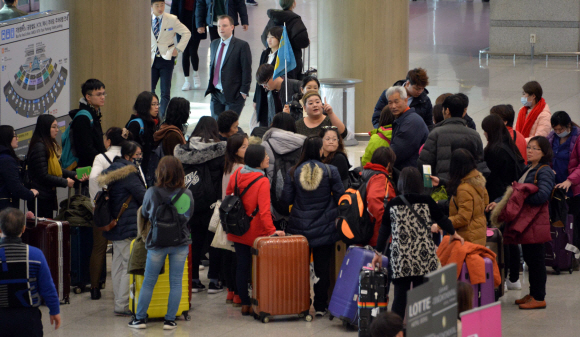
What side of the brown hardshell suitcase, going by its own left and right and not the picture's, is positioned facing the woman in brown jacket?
left

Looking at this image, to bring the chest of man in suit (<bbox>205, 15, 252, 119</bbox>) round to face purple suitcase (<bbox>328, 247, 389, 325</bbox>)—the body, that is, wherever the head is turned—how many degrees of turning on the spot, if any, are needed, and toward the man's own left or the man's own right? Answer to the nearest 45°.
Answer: approximately 45° to the man's own left

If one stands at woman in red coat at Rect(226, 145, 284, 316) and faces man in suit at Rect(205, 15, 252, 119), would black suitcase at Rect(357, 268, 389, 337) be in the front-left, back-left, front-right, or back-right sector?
back-right

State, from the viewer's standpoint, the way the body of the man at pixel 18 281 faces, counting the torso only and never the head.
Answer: away from the camera

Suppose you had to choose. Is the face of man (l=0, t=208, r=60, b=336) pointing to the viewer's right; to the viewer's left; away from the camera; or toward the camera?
away from the camera

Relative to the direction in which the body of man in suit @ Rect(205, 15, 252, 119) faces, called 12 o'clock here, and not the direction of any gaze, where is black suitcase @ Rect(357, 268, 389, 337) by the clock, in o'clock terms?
The black suitcase is roughly at 10 o'clock from the man in suit.

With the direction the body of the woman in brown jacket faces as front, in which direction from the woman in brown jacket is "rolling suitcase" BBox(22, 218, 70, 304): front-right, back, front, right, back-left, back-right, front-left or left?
front-left

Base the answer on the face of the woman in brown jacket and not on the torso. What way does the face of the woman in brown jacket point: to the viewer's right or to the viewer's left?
to the viewer's left

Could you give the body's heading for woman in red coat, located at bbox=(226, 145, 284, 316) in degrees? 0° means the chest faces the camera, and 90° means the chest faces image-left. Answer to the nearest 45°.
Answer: approximately 225°

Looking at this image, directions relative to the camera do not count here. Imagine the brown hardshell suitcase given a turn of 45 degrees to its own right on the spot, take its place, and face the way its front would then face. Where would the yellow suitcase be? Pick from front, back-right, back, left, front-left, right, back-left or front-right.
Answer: front-right

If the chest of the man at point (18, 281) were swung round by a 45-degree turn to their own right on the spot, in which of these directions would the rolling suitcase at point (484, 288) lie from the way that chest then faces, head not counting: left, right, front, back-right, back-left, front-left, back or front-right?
front-right

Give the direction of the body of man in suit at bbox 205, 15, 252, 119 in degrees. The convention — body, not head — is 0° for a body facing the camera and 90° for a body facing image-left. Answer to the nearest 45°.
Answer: approximately 45°
